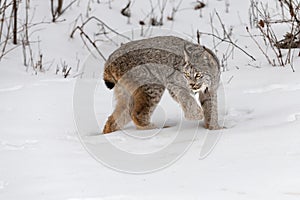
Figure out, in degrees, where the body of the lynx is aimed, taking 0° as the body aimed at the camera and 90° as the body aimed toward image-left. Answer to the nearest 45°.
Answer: approximately 270°
